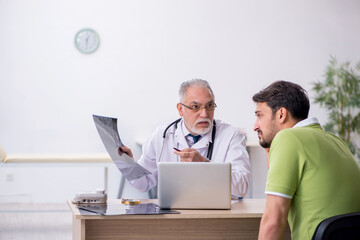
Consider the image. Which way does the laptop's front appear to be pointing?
away from the camera

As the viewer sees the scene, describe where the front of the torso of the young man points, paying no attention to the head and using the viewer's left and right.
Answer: facing away from the viewer and to the left of the viewer

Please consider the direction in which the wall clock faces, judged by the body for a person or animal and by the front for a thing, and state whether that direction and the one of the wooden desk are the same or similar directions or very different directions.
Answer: very different directions

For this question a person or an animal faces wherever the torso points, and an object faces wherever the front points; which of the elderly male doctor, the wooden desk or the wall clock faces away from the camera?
the wooden desk

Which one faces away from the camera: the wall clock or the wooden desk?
the wooden desk

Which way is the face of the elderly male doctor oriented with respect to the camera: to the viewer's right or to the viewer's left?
to the viewer's right

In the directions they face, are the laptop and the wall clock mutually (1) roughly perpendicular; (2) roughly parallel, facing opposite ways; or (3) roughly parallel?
roughly parallel, facing opposite ways

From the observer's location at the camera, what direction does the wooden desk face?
facing away from the viewer

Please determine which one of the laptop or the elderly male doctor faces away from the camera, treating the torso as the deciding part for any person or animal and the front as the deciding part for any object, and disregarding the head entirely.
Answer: the laptop

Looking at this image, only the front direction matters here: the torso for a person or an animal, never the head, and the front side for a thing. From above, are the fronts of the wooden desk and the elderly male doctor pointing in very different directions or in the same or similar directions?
very different directions

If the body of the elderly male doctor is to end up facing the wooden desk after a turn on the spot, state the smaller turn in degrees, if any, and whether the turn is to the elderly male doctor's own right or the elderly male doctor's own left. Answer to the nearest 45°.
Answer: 0° — they already face it

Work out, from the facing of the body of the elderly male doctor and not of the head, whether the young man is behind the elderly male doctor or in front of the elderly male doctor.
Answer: in front

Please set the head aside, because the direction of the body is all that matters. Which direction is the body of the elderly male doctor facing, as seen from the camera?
toward the camera

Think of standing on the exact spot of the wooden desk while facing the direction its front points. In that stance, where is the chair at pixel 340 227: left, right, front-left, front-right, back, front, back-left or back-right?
back-right

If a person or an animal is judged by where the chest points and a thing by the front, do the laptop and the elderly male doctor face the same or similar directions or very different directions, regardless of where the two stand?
very different directions

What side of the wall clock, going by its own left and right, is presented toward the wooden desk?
front

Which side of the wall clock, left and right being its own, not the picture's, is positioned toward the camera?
front

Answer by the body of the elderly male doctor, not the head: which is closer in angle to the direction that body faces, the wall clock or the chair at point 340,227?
the chair

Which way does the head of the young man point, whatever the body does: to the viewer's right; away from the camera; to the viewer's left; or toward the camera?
to the viewer's left
